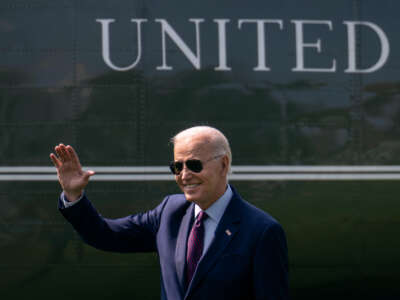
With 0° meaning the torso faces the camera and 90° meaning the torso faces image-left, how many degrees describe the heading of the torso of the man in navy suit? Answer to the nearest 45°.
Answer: approximately 45°
